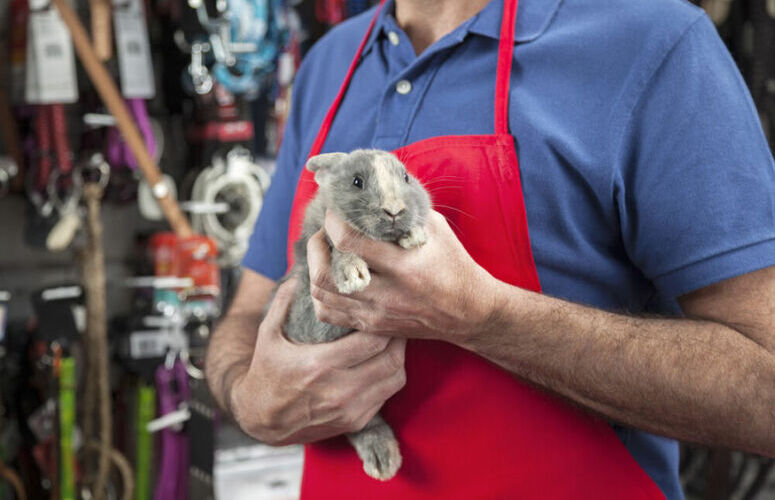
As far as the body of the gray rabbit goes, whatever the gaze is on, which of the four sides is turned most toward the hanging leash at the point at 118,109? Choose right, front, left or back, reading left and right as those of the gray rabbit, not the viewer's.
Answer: back

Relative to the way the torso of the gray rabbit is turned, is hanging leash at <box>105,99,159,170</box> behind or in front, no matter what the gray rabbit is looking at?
behind

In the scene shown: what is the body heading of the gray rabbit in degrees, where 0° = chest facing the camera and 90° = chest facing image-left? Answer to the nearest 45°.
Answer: approximately 315°
